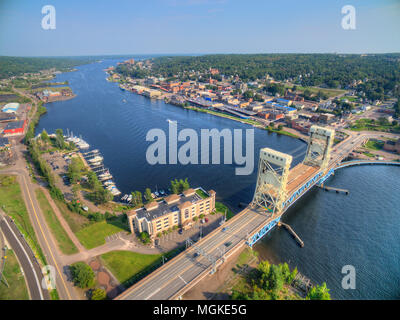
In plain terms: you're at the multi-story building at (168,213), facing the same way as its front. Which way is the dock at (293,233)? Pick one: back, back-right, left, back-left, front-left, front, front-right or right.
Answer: front-left

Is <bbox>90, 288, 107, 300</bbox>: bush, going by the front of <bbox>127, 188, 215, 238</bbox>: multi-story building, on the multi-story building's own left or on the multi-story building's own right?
on the multi-story building's own right

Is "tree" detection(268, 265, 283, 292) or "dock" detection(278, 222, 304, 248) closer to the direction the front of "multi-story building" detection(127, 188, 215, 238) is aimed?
the tree

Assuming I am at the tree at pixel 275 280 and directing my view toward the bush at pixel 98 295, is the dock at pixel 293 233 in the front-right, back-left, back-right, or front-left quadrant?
back-right

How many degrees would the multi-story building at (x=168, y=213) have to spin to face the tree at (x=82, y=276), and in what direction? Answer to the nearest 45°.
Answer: approximately 90° to its right

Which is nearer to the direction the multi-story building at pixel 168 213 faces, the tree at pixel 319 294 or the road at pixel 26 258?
the tree

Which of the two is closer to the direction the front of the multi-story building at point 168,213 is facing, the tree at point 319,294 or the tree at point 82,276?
the tree at point 319,294

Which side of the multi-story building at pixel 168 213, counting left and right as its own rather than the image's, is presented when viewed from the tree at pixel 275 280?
front

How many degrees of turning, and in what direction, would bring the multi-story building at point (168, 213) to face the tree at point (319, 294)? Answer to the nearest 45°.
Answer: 0° — it already faces it

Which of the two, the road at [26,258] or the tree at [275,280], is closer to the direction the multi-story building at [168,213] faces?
the tree
